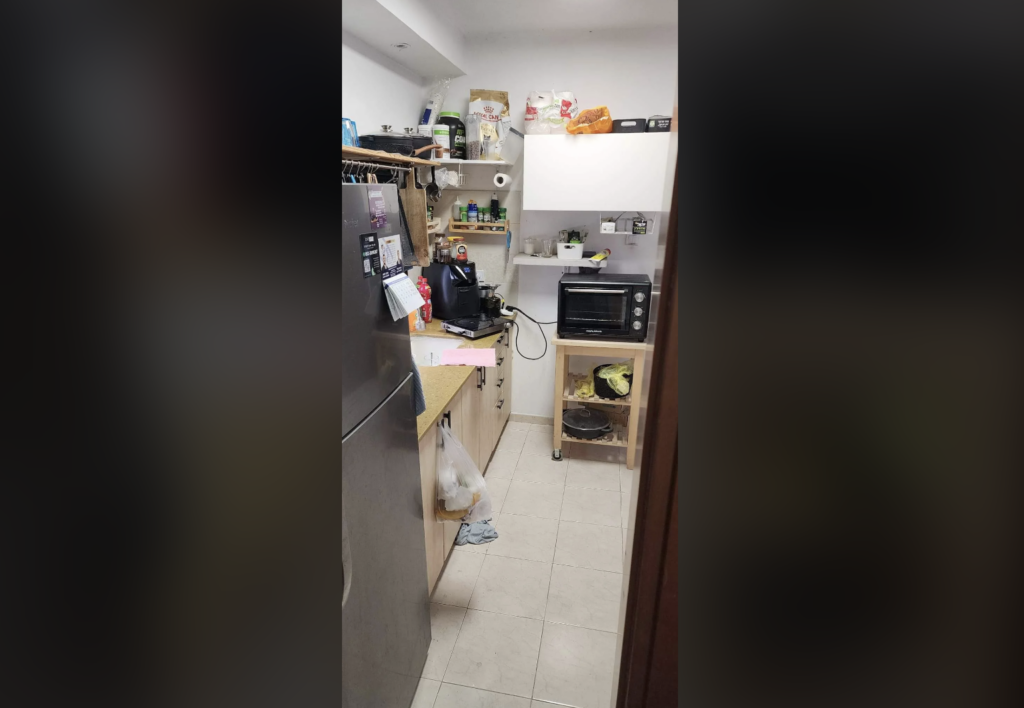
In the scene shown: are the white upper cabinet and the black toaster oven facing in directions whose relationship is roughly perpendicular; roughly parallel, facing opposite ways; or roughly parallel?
roughly parallel

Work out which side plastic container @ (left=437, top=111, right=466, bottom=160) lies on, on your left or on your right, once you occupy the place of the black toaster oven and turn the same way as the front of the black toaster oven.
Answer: on your right

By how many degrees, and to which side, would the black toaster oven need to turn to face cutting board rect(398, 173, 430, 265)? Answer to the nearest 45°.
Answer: approximately 45° to its right

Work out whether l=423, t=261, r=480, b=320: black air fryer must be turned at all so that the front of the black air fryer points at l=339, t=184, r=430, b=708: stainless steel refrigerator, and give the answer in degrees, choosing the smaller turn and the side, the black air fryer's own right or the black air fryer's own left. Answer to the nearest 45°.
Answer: approximately 45° to the black air fryer's own right

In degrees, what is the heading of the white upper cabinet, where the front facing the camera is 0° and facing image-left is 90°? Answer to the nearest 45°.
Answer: approximately 0°

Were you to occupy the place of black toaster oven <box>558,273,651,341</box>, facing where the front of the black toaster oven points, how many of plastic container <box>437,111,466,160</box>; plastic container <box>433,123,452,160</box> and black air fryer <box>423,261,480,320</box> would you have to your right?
3

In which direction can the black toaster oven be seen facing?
toward the camera

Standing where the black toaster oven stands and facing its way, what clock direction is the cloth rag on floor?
The cloth rag on floor is roughly at 1 o'clock from the black toaster oven.

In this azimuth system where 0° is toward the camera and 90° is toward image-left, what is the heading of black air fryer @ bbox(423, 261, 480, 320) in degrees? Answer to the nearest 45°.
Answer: approximately 315°

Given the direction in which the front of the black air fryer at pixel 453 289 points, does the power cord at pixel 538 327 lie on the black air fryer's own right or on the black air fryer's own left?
on the black air fryer's own left

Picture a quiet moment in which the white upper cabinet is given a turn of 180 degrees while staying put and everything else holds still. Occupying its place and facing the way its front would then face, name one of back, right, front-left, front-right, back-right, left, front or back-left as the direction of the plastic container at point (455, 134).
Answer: left

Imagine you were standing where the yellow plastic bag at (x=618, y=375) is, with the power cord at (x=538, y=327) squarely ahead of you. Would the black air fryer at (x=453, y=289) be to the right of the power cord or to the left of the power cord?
left

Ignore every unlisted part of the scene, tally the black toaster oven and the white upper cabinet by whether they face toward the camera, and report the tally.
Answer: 2

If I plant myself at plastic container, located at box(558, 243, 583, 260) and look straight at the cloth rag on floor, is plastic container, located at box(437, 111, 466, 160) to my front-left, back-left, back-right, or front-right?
front-right

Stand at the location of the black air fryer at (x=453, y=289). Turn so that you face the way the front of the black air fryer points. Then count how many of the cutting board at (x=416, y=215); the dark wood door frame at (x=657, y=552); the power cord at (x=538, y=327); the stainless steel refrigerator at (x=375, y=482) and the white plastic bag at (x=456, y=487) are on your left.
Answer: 1
